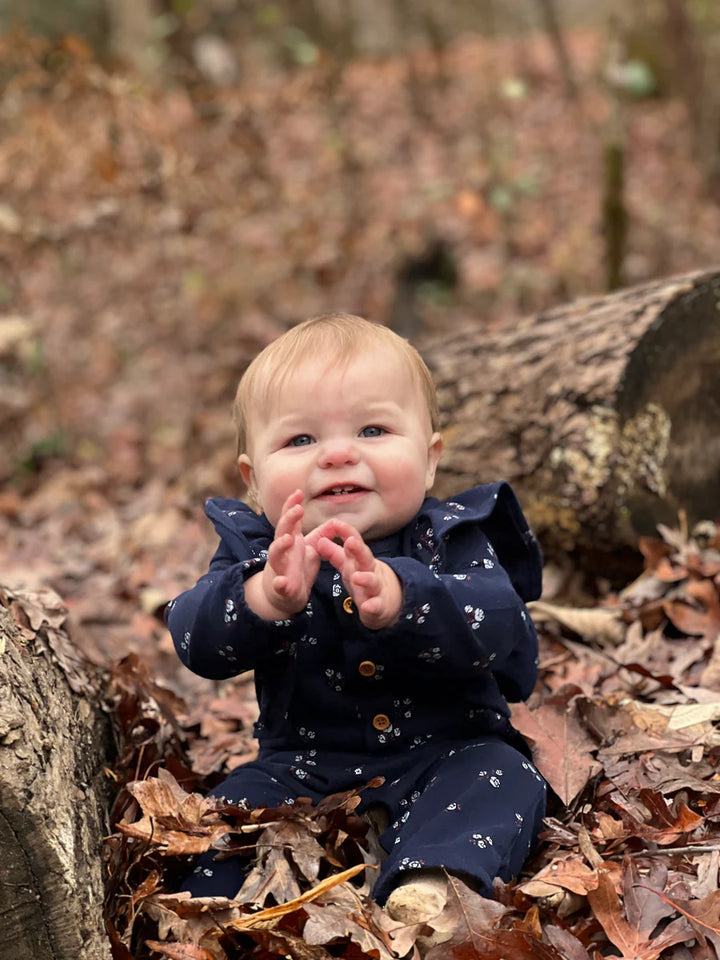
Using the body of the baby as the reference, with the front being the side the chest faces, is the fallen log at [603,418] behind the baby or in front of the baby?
behind

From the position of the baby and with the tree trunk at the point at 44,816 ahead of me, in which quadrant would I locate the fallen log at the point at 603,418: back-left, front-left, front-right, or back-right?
back-right

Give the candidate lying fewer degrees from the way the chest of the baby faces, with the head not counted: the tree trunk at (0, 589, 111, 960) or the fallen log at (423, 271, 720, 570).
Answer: the tree trunk

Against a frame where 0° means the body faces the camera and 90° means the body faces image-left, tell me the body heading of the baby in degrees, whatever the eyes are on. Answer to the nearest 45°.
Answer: approximately 0°
